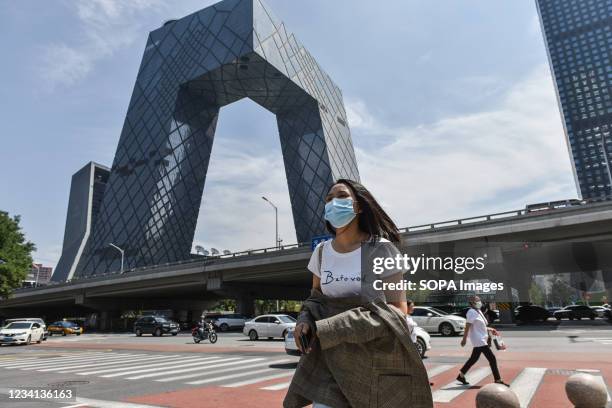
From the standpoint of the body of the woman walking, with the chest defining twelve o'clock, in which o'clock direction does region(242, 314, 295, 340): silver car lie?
The silver car is roughly at 4 o'clock from the woman walking.

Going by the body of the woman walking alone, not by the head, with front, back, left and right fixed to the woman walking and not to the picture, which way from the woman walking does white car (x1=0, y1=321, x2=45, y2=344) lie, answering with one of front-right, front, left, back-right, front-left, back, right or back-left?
right

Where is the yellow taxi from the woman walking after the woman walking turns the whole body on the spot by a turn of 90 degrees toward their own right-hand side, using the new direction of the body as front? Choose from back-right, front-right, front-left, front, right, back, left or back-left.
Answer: front

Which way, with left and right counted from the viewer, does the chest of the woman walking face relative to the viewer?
facing the viewer and to the left of the viewer

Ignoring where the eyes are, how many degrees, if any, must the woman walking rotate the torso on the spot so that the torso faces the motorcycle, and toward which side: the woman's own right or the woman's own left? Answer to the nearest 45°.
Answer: approximately 135° to the woman's own right

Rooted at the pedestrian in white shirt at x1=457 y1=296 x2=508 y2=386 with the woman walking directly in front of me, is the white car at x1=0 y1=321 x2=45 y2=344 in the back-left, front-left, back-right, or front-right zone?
back-right

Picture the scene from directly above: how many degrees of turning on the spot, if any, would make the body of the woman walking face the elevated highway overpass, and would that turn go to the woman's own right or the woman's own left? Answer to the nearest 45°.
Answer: approximately 135° to the woman's own right
